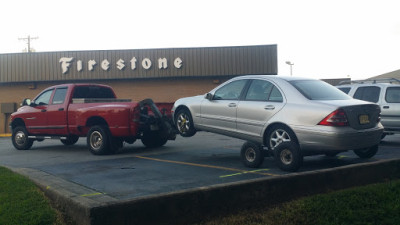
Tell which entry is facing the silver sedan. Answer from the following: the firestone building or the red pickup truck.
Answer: the firestone building

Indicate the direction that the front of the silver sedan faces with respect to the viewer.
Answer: facing away from the viewer and to the left of the viewer

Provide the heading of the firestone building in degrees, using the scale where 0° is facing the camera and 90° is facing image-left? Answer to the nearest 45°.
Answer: approximately 0°

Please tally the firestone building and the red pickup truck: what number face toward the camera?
1

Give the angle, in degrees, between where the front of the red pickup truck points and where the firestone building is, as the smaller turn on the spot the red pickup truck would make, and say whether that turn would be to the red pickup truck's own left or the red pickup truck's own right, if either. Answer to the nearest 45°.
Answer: approximately 45° to the red pickup truck's own right

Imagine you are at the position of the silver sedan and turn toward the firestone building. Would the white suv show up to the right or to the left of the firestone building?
right

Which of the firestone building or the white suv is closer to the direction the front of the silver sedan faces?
the firestone building

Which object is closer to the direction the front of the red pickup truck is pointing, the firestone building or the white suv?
the firestone building

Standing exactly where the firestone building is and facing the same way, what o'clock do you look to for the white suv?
The white suv is roughly at 11 o'clock from the firestone building.

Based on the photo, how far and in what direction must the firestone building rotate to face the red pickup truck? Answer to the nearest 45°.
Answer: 0° — it already faces it

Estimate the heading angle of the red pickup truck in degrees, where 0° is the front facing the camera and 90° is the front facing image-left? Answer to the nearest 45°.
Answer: approximately 135°
